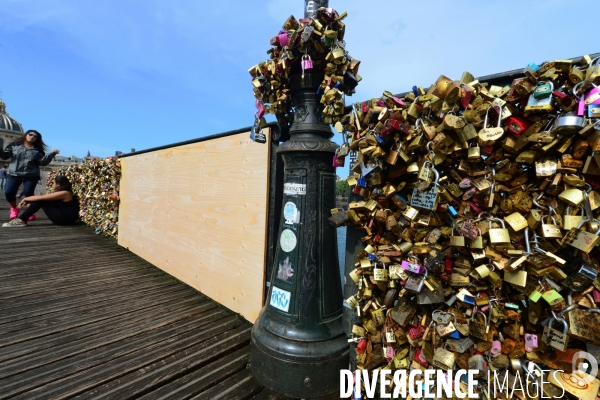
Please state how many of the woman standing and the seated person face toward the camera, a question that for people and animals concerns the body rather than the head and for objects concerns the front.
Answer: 1

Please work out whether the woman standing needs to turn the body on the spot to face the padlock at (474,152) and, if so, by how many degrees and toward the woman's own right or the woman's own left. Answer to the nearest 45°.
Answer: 0° — they already face it

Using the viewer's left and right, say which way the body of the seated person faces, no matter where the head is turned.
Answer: facing to the left of the viewer

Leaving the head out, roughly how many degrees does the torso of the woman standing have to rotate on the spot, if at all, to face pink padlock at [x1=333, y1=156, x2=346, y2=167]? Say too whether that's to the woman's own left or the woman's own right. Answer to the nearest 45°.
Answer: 0° — they already face it

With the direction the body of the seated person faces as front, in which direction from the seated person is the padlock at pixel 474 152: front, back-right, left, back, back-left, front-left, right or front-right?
left

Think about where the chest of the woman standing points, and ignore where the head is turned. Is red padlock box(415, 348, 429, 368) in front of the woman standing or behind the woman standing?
in front

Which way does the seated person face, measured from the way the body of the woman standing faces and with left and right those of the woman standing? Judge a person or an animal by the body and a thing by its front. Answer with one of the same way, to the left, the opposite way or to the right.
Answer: to the right

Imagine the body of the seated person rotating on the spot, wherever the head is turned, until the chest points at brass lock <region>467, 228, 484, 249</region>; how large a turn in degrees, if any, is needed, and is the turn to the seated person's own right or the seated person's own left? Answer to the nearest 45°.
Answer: approximately 90° to the seated person's own left

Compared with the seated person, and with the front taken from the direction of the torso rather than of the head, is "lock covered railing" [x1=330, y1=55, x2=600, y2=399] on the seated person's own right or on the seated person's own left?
on the seated person's own left

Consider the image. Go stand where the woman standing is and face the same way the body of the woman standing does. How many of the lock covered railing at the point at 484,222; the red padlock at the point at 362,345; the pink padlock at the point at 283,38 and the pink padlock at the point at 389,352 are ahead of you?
4

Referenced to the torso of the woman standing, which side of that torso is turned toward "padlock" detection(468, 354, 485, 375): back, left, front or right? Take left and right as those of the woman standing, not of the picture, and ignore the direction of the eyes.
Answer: front

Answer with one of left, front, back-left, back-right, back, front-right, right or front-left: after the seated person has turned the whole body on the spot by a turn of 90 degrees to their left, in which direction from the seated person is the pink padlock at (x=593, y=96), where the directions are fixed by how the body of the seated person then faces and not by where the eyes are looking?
front

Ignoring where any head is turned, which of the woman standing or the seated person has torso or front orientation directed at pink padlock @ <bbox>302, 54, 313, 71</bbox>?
the woman standing
